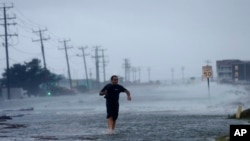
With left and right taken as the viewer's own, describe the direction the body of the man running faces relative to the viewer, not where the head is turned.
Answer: facing the viewer
